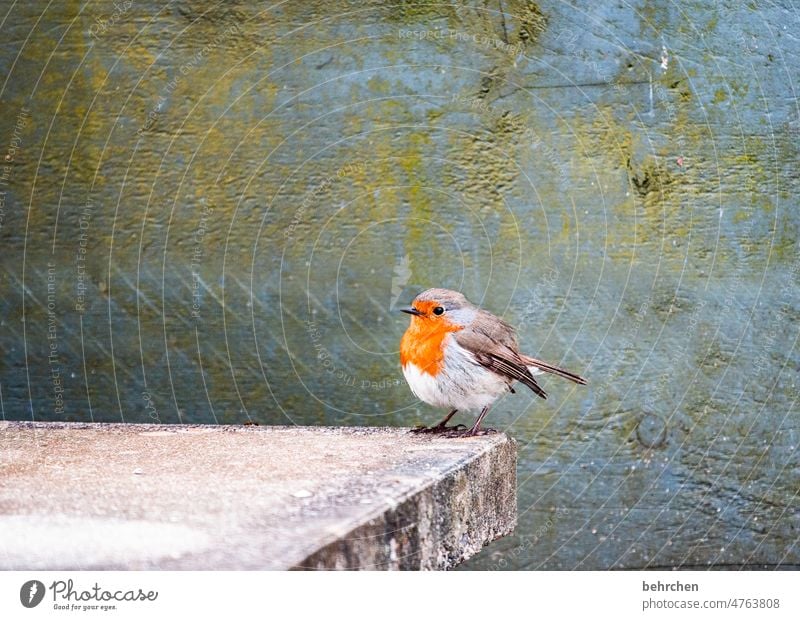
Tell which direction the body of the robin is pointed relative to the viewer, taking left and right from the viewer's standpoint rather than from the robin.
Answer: facing to the left of the viewer
